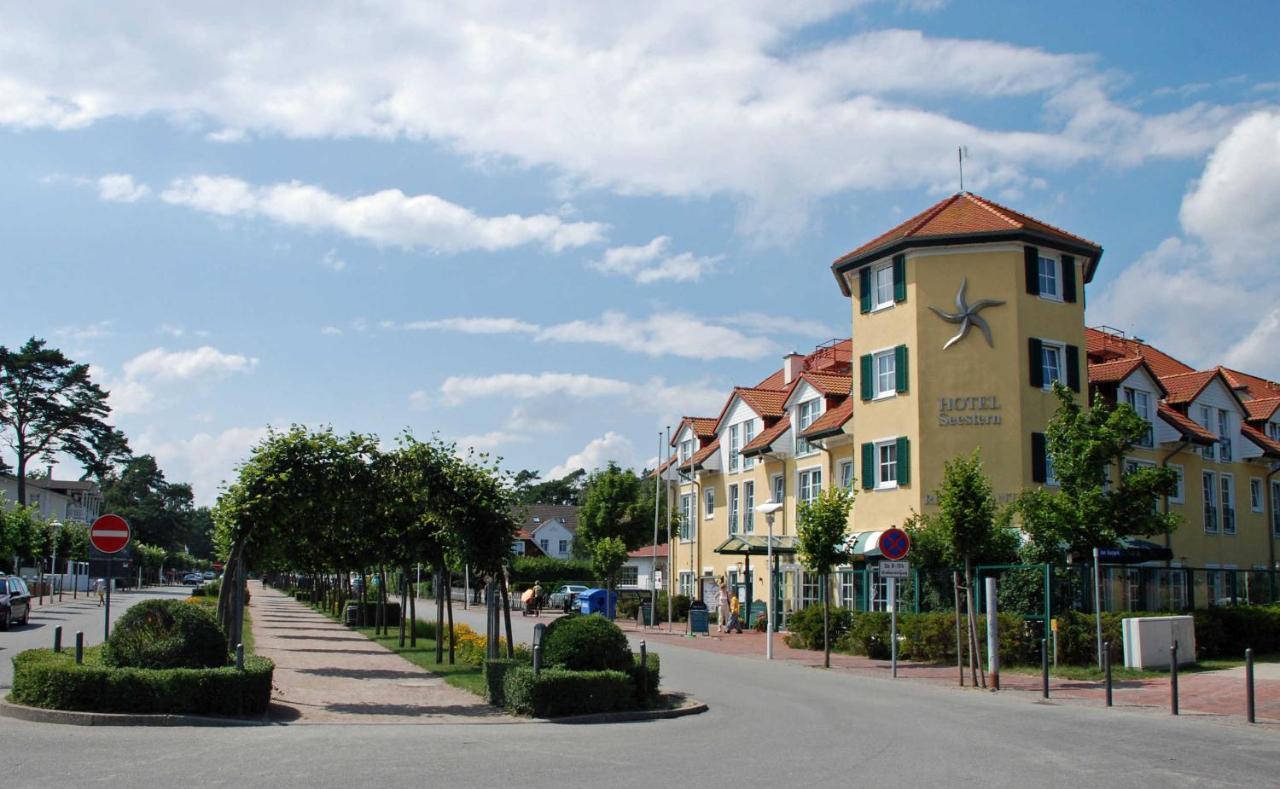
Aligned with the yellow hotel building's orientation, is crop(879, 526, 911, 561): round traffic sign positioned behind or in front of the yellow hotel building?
in front

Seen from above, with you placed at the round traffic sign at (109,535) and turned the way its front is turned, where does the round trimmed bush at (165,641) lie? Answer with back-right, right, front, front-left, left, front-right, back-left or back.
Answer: front

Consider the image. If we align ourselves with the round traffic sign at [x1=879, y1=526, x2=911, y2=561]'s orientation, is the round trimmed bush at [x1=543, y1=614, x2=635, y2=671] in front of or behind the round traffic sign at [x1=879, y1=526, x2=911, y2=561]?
in front

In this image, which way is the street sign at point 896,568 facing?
toward the camera

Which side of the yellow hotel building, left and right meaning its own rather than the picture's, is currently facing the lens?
front

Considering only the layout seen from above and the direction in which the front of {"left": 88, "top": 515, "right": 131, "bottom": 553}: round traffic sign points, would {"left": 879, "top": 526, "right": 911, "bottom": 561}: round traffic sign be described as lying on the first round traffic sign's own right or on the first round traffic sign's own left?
on the first round traffic sign's own left

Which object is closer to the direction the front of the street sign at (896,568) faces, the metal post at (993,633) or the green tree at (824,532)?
the metal post

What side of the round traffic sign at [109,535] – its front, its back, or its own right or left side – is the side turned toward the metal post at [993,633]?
left

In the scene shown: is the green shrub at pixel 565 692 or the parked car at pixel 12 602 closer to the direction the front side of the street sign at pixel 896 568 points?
the green shrub

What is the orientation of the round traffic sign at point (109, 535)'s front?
toward the camera

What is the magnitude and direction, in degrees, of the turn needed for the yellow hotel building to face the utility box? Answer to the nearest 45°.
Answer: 0° — it already faces it

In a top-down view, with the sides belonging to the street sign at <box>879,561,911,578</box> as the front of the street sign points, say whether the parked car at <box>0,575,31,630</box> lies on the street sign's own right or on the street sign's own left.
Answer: on the street sign's own right

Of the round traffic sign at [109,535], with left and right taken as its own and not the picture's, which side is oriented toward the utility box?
left
